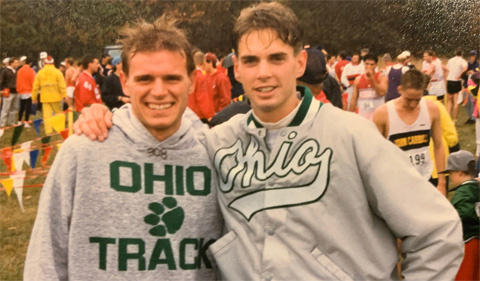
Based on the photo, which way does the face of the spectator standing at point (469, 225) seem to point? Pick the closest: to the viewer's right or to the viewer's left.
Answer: to the viewer's left

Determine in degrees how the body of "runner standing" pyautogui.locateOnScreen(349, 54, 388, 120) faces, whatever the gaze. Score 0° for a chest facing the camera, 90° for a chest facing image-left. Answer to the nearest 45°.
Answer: approximately 0°

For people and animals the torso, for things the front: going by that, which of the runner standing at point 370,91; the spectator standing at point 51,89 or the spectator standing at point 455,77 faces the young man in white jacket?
the runner standing at point 370,91

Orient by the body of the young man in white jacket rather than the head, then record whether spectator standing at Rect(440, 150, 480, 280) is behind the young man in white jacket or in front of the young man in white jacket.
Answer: behind
